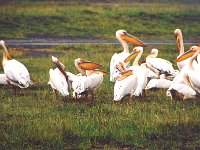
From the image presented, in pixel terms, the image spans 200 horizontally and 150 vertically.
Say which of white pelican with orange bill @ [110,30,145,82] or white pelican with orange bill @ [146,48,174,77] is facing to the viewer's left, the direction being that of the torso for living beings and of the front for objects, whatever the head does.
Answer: white pelican with orange bill @ [146,48,174,77]

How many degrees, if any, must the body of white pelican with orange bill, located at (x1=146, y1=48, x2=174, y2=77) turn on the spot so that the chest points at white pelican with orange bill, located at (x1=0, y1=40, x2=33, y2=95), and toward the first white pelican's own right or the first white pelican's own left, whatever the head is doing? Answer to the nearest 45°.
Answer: approximately 45° to the first white pelican's own left

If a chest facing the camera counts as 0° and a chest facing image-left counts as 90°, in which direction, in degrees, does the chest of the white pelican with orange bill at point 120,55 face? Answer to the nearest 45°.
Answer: approximately 270°

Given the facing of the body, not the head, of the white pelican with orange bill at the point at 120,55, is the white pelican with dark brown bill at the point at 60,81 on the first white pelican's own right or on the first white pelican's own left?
on the first white pelican's own right

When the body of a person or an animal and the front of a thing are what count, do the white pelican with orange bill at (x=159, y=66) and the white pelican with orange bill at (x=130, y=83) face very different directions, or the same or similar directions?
very different directions

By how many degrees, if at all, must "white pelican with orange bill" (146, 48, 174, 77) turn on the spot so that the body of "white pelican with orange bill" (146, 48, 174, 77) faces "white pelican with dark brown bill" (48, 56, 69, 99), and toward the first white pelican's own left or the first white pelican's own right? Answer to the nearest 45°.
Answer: approximately 45° to the first white pelican's own left

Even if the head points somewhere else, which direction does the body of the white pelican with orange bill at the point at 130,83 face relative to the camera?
to the viewer's right

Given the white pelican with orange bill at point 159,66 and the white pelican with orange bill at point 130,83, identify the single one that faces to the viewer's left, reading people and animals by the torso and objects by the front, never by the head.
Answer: the white pelican with orange bill at point 159,66

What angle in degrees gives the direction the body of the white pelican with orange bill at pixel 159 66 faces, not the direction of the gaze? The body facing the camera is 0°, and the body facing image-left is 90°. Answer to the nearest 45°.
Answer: approximately 90°
